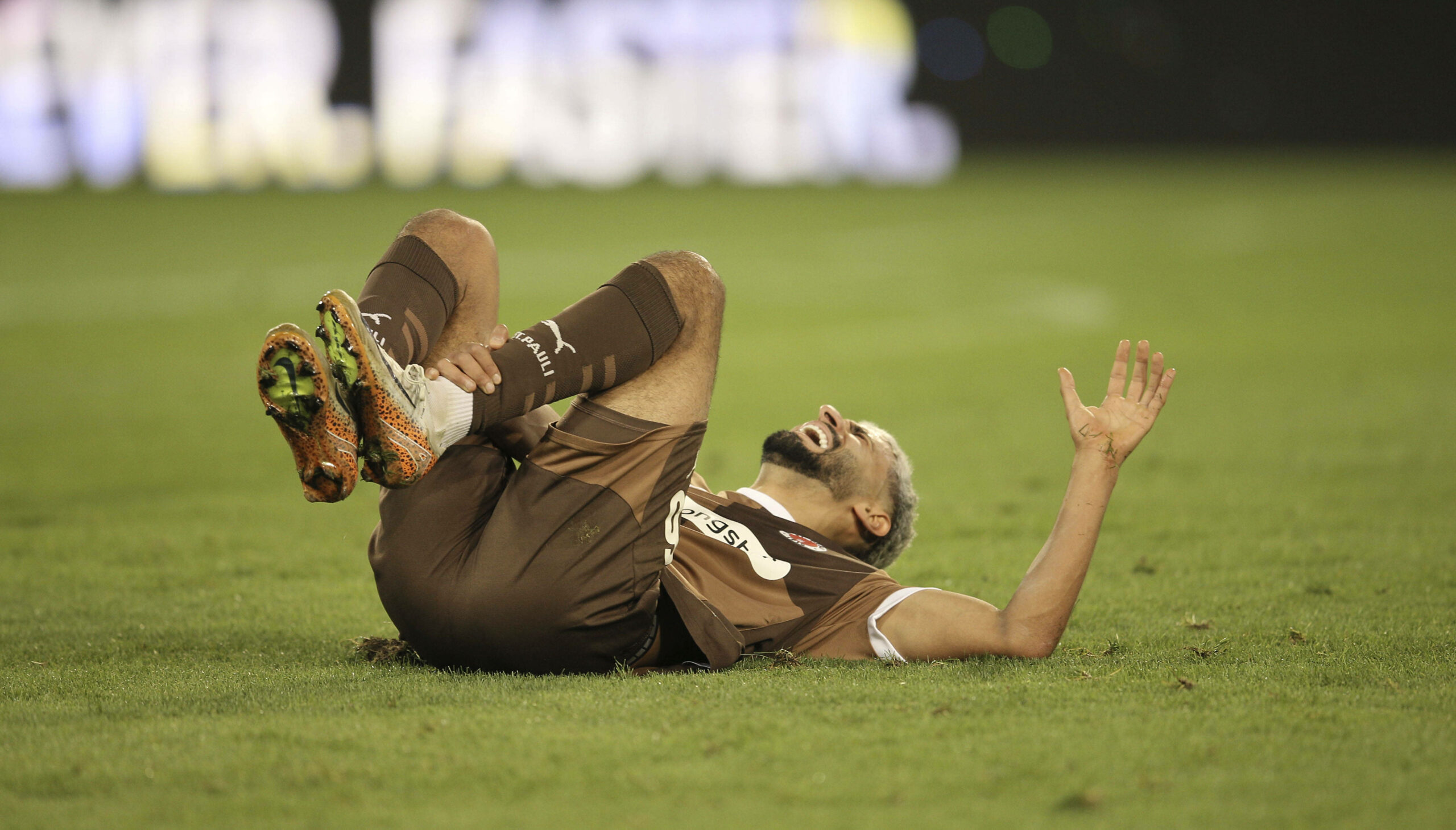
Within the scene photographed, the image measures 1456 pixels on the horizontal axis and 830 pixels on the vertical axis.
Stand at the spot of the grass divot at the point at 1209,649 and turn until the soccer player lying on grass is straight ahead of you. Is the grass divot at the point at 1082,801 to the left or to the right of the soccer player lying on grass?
left

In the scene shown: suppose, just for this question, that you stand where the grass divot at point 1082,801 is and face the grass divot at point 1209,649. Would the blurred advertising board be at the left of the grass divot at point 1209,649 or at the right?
left

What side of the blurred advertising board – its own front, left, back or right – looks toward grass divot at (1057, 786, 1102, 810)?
front

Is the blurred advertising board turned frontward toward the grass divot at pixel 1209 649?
yes

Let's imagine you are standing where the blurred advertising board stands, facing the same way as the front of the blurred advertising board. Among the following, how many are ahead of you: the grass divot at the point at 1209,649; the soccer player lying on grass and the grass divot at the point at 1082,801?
3

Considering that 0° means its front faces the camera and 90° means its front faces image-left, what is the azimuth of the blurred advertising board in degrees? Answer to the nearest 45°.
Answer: approximately 0°

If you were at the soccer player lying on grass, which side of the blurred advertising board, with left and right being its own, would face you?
front
